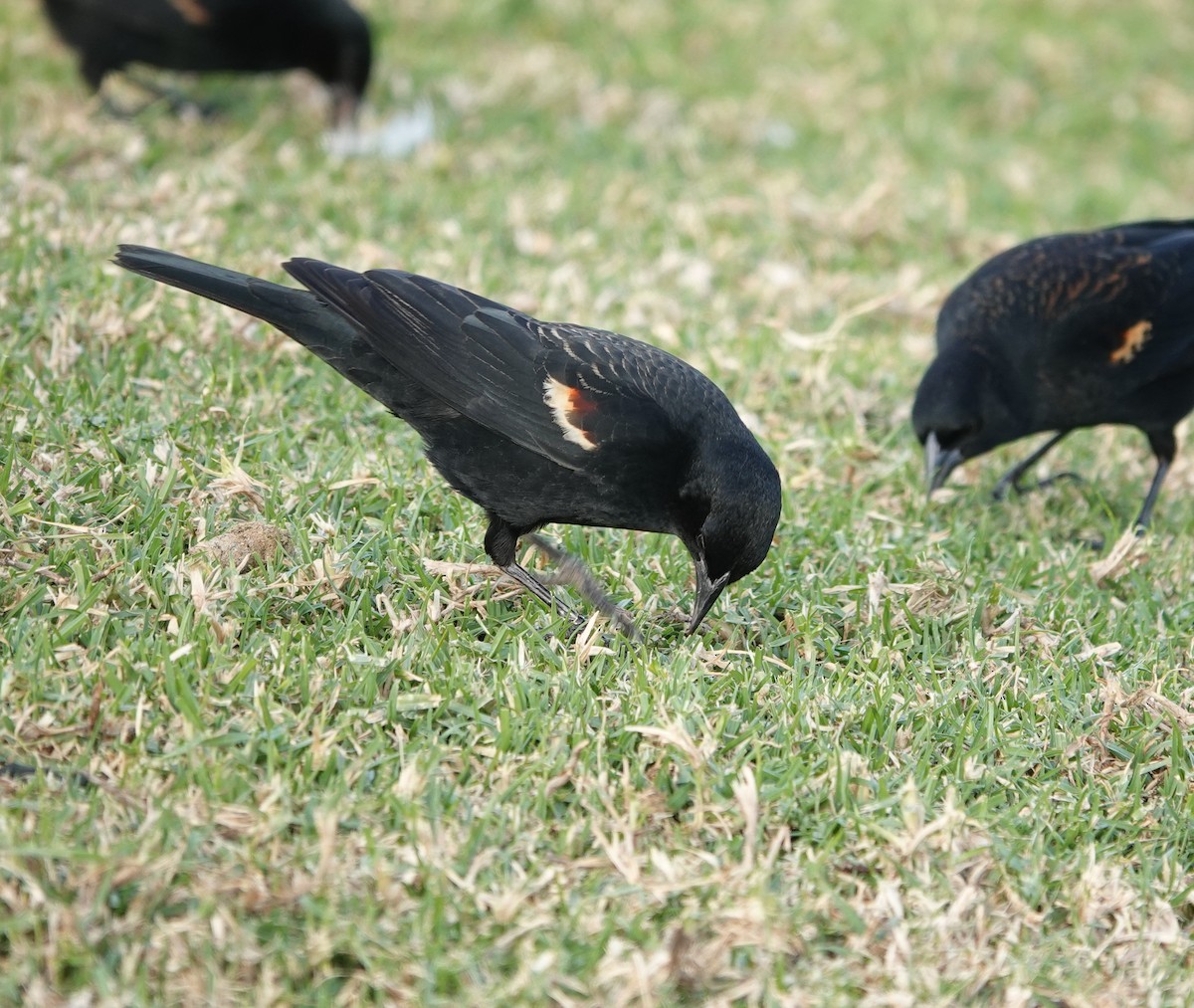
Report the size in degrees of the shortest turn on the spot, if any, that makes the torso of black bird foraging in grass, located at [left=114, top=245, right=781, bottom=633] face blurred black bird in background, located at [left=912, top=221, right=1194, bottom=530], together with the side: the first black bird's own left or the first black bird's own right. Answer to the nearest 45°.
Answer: approximately 45° to the first black bird's own left

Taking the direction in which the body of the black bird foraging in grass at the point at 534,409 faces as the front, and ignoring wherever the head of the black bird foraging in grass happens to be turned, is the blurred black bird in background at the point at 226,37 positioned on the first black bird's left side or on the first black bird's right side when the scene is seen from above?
on the first black bird's left side

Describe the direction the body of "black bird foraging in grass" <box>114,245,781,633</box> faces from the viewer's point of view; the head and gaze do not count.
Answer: to the viewer's right
